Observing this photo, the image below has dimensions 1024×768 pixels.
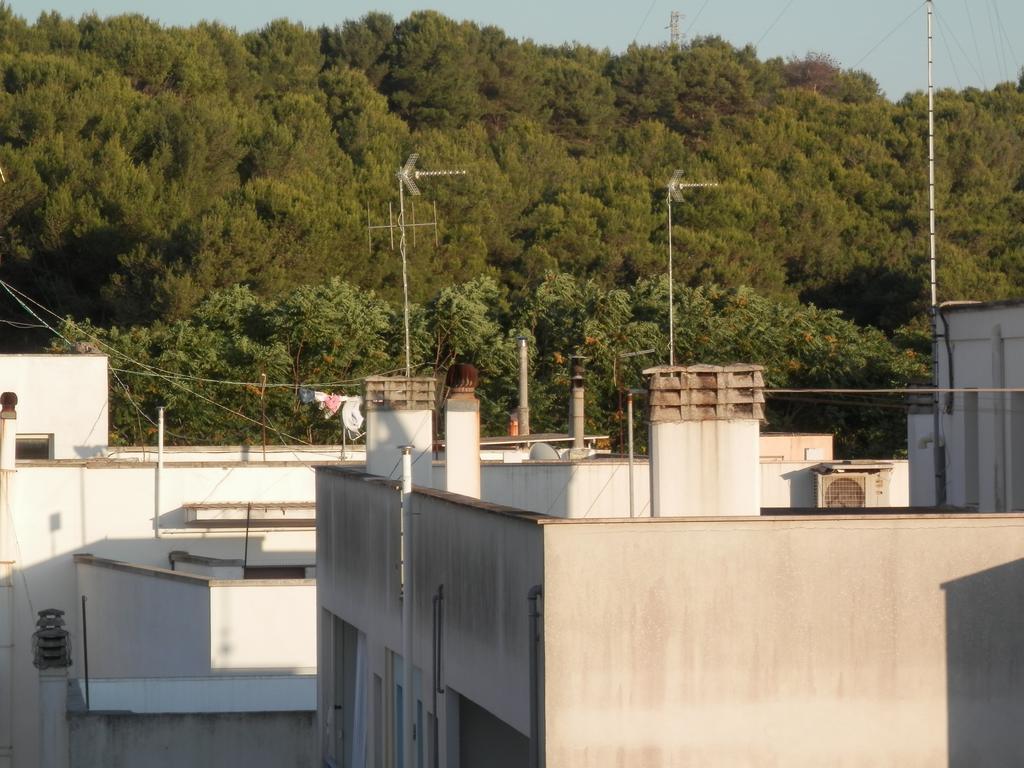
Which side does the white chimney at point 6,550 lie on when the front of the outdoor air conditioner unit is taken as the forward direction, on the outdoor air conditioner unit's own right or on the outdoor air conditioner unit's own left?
on the outdoor air conditioner unit's own right

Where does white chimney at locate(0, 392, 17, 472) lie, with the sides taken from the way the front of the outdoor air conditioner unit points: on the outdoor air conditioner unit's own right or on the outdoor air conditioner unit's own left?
on the outdoor air conditioner unit's own right

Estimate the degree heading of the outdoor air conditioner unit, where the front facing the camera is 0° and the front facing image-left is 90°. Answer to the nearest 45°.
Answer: approximately 0°

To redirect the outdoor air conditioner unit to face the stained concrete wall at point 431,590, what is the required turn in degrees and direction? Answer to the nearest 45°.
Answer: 0° — it already faces it
